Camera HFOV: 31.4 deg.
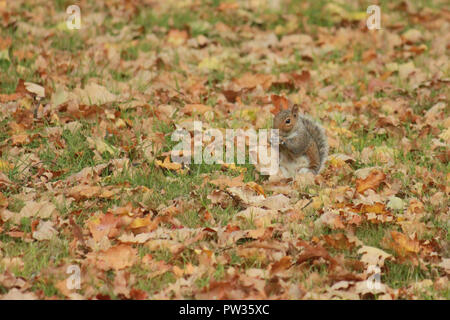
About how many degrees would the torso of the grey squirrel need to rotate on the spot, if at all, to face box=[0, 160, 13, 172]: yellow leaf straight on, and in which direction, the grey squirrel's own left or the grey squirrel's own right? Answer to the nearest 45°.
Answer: approximately 45° to the grey squirrel's own right

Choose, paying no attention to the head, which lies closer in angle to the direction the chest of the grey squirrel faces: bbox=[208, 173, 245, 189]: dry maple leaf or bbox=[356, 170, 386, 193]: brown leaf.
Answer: the dry maple leaf

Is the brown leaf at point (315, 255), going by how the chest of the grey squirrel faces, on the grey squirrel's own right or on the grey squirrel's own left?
on the grey squirrel's own left

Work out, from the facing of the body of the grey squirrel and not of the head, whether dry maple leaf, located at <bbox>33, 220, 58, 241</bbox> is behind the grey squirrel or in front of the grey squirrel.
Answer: in front

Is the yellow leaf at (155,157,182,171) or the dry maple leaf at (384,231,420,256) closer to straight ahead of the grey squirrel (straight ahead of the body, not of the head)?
the yellow leaf

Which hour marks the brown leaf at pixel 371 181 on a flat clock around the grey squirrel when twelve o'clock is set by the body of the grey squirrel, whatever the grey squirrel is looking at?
The brown leaf is roughly at 9 o'clock from the grey squirrel.

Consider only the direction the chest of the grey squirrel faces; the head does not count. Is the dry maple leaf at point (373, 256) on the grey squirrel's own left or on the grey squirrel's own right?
on the grey squirrel's own left

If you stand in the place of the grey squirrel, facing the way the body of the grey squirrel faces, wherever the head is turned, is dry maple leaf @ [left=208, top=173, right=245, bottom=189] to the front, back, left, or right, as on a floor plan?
front

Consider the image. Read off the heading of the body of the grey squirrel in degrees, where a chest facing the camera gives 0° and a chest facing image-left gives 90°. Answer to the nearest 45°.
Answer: approximately 45°

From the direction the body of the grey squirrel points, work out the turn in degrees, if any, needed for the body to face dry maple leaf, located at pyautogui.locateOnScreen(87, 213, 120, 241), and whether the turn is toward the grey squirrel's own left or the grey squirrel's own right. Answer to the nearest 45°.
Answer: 0° — it already faces it

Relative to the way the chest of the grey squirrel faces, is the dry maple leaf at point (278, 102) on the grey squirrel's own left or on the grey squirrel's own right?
on the grey squirrel's own right

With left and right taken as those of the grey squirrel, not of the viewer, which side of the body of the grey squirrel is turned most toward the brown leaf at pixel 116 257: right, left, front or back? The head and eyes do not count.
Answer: front
